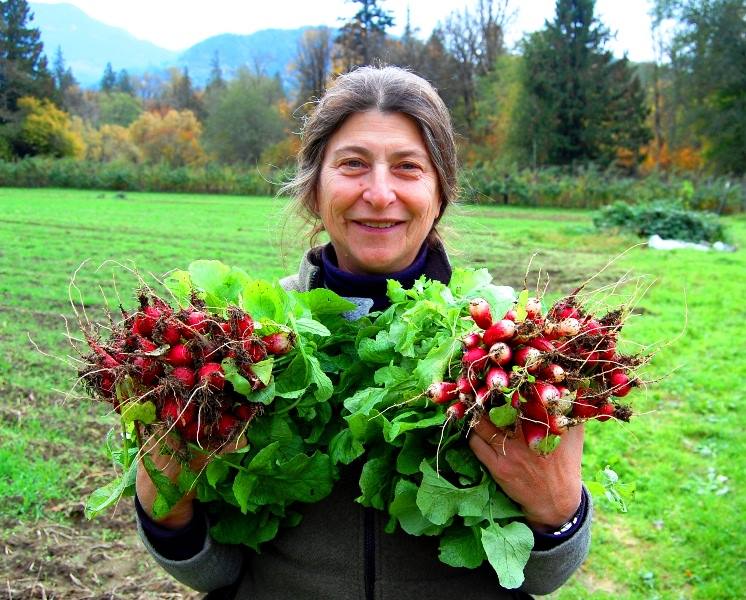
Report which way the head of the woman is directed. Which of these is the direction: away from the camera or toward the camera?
toward the camera

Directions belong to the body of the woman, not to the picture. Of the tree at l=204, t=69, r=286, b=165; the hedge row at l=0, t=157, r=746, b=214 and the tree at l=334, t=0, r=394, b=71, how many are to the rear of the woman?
3

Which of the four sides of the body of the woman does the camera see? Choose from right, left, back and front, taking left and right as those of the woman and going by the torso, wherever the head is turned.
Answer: front

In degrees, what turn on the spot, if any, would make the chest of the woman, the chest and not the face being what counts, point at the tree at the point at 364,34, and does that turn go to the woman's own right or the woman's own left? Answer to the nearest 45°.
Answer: approximately 180°

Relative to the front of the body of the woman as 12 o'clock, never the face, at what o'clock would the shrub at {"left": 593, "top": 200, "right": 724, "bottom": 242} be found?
The shrub is roughly at 7 o'clock from the woman.

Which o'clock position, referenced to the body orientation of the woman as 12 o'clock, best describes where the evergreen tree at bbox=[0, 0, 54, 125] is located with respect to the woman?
The evergreen tree is roughly at 5 o'clock from the woman.
